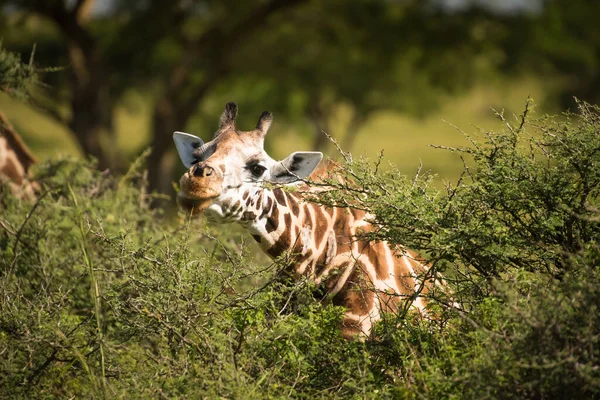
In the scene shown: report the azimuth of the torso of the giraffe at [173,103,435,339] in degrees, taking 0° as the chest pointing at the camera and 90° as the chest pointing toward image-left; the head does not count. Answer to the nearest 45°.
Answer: approximately 45°

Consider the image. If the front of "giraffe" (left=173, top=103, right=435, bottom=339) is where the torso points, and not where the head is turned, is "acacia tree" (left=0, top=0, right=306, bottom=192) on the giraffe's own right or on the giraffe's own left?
on the giraffe's own right
